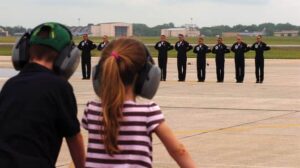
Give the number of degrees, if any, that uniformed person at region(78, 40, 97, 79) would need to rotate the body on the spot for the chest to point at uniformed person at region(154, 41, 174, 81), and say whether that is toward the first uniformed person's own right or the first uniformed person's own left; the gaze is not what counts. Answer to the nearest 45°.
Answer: approximately 90° to the first uniformed person's own left

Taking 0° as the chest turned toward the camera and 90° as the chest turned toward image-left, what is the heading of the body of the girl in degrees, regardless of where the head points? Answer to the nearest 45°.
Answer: approximately 180°

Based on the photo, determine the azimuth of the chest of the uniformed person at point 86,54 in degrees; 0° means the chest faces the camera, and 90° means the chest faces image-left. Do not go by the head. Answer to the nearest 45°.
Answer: approximately 0°

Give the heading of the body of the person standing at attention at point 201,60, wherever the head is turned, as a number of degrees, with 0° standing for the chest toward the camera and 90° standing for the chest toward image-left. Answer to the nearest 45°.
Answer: approximately 0°

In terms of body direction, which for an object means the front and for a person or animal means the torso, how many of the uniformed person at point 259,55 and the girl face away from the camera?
1

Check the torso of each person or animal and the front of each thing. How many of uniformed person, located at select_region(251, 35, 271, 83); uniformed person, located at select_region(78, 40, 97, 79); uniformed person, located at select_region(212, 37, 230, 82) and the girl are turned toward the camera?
3

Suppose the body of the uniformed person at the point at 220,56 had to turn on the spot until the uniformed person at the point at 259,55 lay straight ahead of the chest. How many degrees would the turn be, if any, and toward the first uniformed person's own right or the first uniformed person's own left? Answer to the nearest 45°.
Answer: approximately 90° to the first uniformed person's own left

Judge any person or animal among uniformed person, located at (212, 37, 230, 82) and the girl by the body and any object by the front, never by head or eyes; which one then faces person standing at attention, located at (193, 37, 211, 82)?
the girl

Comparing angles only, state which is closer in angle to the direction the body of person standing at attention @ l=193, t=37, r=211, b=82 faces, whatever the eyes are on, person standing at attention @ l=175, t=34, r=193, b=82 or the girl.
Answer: the girl
